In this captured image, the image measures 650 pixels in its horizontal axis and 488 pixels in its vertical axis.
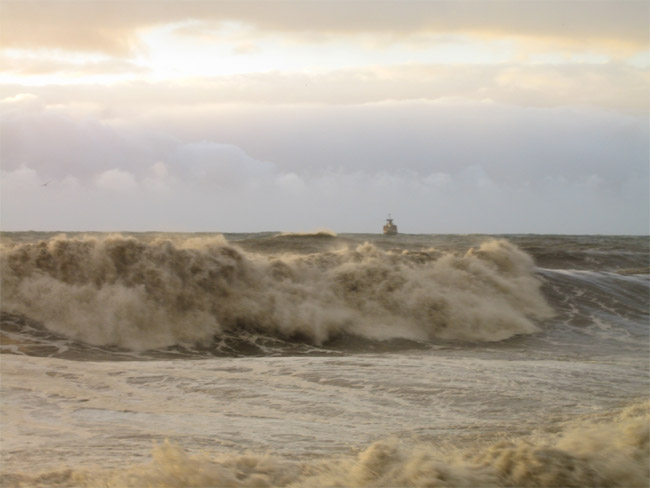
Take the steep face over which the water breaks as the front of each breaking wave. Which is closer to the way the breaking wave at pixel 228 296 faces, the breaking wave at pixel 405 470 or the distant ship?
the breaking wave

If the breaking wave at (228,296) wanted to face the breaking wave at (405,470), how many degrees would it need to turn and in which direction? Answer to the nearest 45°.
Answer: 0° — it already faces it

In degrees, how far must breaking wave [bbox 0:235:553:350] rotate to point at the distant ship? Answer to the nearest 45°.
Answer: approximately 180°

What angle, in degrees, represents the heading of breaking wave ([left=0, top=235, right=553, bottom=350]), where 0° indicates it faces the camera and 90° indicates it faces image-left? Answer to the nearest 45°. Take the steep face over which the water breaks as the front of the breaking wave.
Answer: approximately 0°
